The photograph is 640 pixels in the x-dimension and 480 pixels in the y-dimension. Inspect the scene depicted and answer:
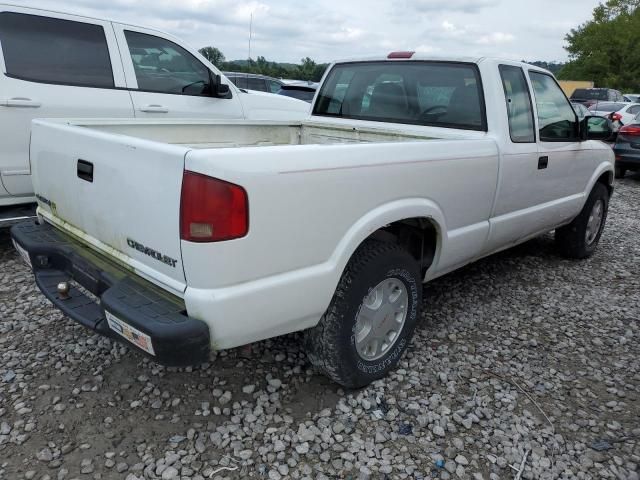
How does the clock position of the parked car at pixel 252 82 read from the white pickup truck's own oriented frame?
The parked car is roughly at 10 o'clock from the white pickup truck.

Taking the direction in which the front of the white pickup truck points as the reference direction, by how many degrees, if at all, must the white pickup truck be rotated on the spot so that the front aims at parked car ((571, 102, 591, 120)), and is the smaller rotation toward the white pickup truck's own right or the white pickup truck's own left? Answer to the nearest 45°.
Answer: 0° — it already faces it

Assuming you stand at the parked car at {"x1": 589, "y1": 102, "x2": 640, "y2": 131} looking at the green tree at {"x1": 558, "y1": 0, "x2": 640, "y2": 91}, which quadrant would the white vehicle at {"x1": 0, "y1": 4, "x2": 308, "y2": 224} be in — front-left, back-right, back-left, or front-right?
back-left

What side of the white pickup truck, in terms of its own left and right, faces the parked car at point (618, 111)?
front

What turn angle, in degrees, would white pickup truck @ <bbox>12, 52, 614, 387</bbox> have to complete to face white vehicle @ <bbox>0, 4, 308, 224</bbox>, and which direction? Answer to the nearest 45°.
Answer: approximately 90° to its left

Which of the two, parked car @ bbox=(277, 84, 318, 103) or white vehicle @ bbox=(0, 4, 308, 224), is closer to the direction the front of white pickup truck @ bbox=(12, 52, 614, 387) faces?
the parked car

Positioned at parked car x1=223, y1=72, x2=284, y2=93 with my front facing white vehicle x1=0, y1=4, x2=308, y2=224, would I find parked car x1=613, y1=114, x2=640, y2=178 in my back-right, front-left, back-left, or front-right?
front-left

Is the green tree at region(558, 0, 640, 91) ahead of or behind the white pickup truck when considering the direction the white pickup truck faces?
ahead

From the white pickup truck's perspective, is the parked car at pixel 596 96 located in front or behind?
in front

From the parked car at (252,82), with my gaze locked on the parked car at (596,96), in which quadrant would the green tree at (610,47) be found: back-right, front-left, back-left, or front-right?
front-left

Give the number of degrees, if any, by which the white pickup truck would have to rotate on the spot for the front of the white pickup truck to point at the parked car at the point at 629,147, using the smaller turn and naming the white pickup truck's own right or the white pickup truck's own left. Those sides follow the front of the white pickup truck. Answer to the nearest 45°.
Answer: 0° — it already faces it

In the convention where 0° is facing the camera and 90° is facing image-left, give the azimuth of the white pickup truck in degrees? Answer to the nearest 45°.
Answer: approximately 225°

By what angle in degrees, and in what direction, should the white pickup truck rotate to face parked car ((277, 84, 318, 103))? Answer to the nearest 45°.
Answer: approximately 45° to its left
